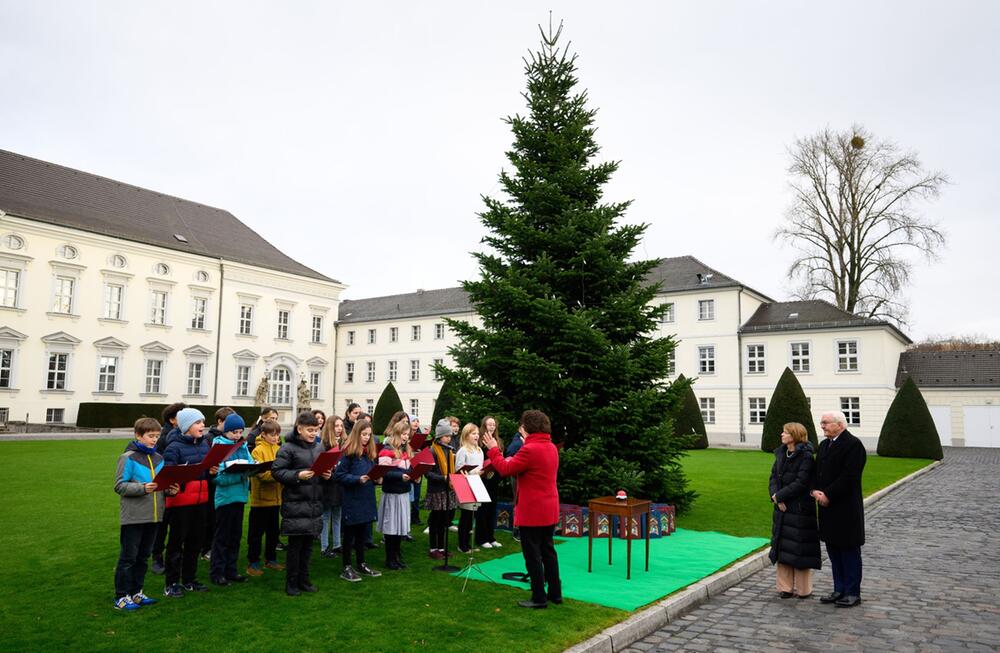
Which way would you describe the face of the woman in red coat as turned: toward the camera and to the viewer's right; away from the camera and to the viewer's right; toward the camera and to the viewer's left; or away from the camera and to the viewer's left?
away from the camera and to the viewer's left

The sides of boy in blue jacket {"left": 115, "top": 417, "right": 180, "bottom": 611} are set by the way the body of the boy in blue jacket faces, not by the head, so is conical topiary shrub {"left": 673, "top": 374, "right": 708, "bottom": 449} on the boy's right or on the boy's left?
on the boy's left

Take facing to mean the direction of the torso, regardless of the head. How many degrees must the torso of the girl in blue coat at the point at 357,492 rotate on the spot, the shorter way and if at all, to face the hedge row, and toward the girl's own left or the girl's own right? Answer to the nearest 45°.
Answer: approximately 135° to the girl's own left

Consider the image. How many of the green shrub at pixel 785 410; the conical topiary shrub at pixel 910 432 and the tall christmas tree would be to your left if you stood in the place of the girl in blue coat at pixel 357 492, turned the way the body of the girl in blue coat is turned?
3

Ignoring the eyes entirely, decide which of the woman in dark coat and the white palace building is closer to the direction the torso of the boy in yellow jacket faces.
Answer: the woman in dark coat

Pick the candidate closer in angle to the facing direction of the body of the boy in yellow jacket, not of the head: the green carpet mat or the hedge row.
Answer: the green carpet mat

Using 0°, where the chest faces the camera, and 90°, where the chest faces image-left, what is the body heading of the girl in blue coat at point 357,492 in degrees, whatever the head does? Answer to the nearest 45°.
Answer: approximately 315°
